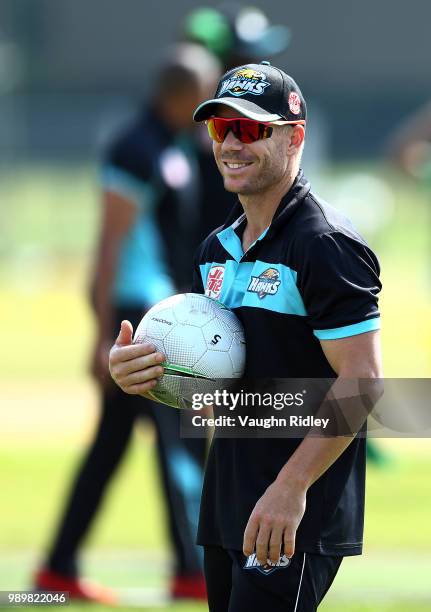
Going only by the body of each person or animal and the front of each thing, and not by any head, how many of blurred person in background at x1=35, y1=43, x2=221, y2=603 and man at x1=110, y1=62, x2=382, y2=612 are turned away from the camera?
0

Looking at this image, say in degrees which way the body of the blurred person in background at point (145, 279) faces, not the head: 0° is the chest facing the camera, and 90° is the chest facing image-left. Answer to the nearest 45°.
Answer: approximately 315°

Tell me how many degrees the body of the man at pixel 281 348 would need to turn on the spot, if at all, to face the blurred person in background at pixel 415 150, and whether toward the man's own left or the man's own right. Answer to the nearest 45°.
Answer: approximately 135° to the man's own right

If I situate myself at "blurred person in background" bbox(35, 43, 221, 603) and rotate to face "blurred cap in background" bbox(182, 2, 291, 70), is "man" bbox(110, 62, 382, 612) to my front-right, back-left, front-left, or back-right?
back-right

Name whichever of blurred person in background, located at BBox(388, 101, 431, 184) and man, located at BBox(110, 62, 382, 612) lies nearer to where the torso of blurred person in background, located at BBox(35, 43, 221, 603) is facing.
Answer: the man

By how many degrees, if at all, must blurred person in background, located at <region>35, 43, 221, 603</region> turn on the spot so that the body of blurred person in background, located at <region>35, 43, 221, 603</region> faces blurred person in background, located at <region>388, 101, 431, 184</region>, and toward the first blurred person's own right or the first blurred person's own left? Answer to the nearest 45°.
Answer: approximately 90° to the first blurred person's own left

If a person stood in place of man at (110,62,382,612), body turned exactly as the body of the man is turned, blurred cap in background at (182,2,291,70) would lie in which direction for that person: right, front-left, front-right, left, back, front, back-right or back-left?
back-right

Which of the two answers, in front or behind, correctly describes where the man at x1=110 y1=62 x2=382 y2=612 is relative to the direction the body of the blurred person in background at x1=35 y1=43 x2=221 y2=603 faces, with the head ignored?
in front

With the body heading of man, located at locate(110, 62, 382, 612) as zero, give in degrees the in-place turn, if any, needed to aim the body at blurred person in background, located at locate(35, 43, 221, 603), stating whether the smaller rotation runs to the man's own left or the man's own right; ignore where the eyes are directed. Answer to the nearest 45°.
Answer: approximately 135° to the man's own right
